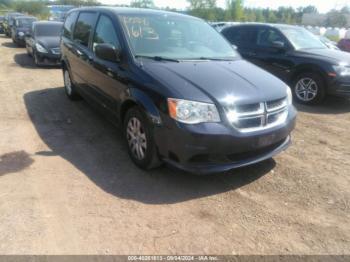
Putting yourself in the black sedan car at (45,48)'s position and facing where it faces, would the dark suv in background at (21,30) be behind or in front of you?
behind

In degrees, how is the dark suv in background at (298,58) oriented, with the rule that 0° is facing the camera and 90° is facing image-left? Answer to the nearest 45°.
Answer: approximately 315°

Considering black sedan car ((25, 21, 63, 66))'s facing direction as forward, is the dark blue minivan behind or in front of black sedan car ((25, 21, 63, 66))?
in front

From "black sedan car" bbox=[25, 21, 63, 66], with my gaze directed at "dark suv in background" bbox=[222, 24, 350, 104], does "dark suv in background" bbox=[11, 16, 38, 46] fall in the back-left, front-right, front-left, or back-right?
back-left

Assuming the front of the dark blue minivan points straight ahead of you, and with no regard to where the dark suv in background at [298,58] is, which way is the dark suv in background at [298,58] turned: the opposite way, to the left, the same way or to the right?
the same way

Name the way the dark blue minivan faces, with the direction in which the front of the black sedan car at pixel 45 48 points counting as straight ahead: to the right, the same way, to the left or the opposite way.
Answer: the same way

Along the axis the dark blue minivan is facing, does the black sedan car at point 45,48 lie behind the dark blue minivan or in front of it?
behind

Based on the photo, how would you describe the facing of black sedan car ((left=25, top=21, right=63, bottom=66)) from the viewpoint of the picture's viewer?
facing the viewer and to the right of the viewer

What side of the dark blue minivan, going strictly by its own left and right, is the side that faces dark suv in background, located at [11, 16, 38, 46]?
back

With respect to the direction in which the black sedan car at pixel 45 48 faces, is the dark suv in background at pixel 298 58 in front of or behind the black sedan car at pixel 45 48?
in front

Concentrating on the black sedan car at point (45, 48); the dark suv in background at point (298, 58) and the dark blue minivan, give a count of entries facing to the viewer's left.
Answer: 0

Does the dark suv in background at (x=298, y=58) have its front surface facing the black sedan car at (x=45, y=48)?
no

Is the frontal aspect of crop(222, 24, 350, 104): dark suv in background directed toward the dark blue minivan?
no

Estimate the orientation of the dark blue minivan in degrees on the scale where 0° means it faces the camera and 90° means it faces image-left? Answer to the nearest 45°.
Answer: approximately 315°
